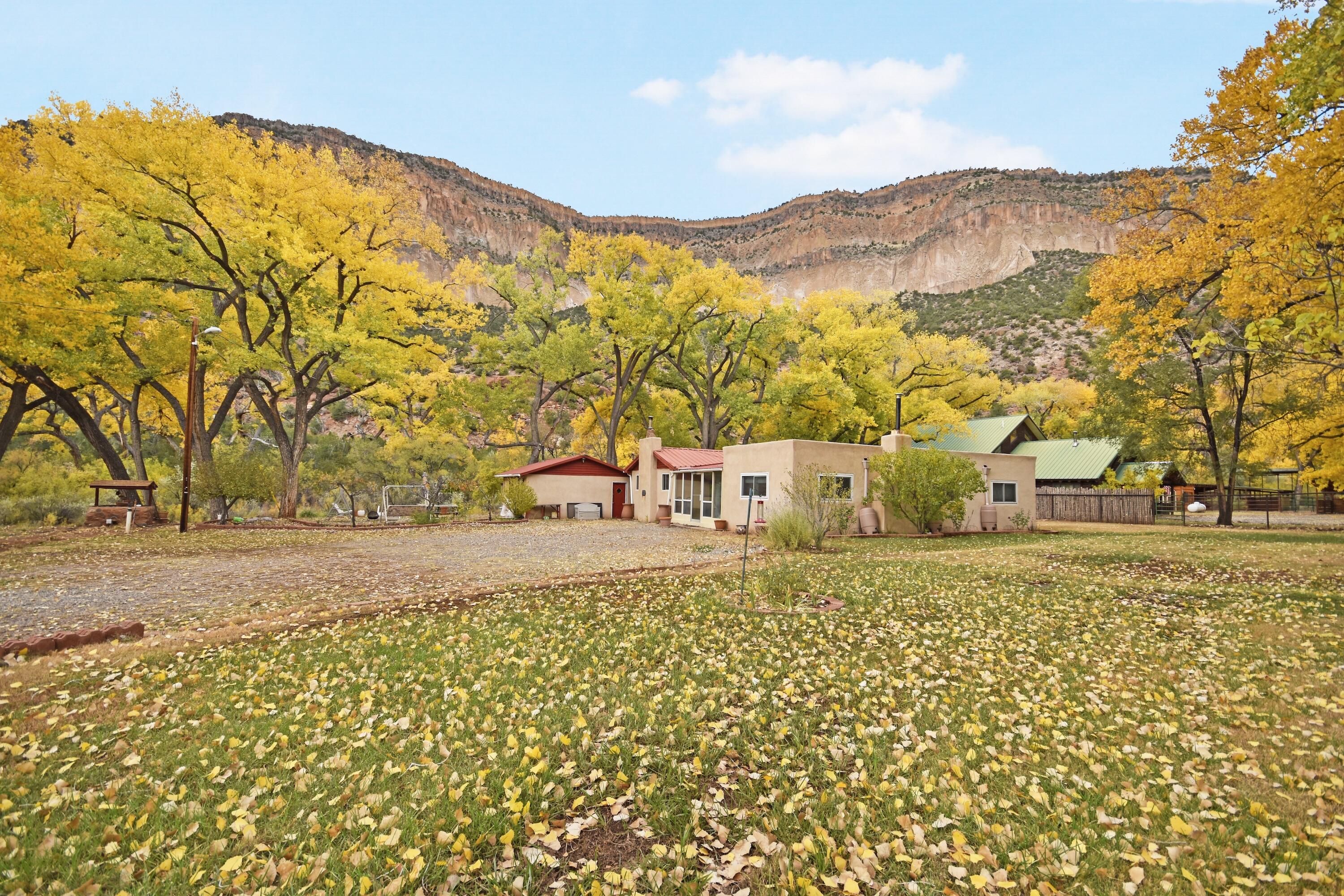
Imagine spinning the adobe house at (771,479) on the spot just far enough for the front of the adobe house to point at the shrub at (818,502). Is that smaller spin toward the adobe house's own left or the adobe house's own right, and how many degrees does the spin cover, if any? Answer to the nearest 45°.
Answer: approximately 45° to the adobe house's own left

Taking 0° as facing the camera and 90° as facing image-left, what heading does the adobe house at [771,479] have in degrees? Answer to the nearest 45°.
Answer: approximately 45°

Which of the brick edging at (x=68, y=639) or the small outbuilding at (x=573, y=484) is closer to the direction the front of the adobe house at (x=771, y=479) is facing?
the brick edging
